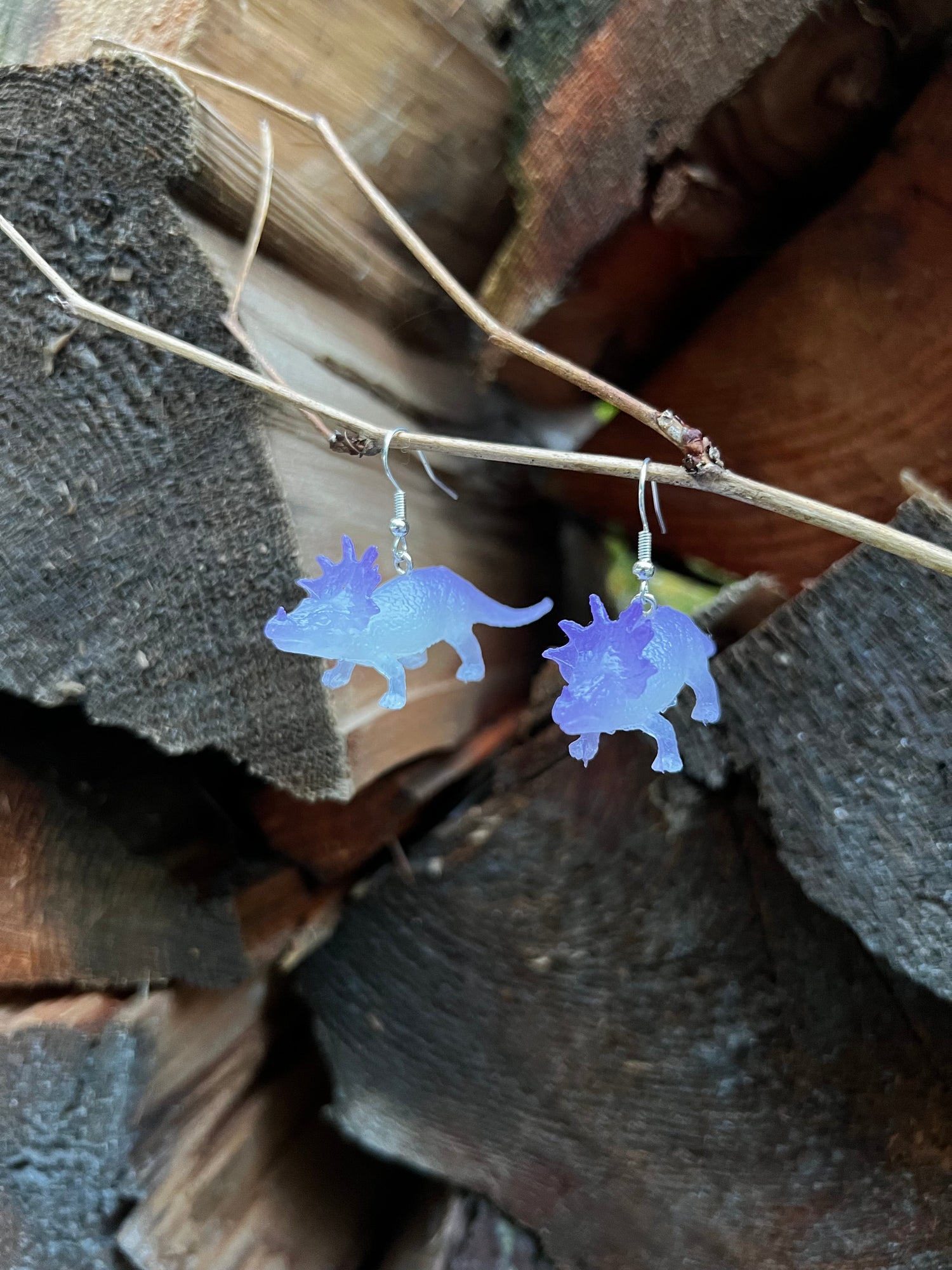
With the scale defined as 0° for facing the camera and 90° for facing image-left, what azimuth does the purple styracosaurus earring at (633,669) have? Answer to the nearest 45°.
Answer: approximately 45°
